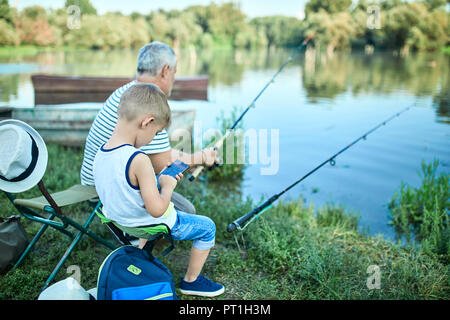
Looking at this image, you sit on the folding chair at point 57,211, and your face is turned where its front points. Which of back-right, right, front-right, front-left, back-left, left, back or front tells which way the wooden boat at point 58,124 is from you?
front-left

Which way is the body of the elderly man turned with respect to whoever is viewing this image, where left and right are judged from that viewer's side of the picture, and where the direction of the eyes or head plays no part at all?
facing away from the viewer and to the right of the viewer

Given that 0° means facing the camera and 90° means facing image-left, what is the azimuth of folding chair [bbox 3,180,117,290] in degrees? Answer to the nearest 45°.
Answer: approximately 225°

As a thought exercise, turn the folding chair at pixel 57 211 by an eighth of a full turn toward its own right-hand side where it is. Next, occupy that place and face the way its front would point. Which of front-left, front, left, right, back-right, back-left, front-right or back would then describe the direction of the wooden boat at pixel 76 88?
left

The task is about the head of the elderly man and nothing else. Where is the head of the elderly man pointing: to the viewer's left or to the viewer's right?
to the viewer's right
